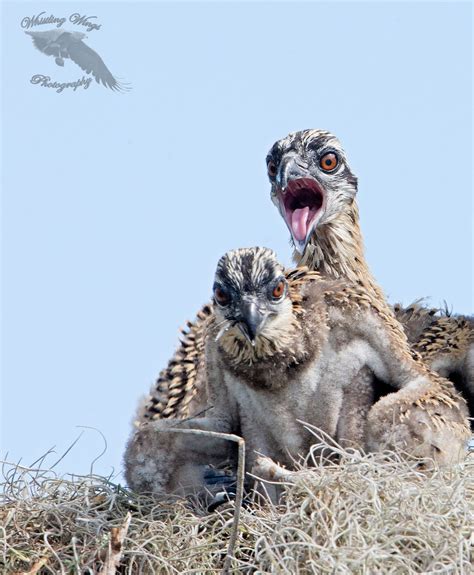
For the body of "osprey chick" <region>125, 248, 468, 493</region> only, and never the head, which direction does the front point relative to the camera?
toward the camera

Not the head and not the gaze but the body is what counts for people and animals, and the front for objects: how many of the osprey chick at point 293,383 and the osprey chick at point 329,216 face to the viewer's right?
0

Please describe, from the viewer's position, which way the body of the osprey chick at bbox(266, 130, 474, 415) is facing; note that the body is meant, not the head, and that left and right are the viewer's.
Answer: facing the viewer and to the left of the viewer
